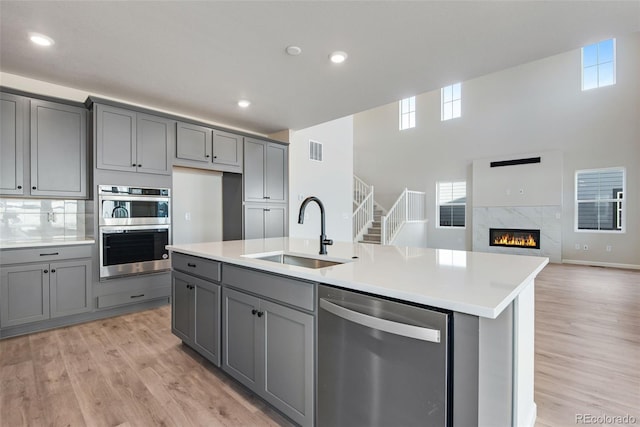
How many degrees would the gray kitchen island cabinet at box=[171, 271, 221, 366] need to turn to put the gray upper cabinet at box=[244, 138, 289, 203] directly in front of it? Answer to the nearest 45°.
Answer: approximately 180°

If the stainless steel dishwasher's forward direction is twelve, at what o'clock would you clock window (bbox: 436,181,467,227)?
The window is roughly at 5 o'clock from the stainless steel dishwasher.

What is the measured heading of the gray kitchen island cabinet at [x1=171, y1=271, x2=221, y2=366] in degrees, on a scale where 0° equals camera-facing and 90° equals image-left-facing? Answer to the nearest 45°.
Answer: approximately 45°

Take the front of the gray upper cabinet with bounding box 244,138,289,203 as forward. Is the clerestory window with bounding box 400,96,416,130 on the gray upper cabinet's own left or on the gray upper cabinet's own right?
on the gray upper cabinet's own left

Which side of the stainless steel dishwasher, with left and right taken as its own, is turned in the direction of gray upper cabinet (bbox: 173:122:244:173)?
right

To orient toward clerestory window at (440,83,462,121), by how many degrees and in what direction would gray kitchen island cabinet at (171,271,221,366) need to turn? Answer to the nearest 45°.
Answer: approximately 180°

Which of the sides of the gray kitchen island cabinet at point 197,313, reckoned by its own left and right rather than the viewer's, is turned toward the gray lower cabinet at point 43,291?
right

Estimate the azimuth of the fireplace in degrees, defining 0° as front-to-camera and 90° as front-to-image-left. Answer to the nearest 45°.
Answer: approximately 0°
